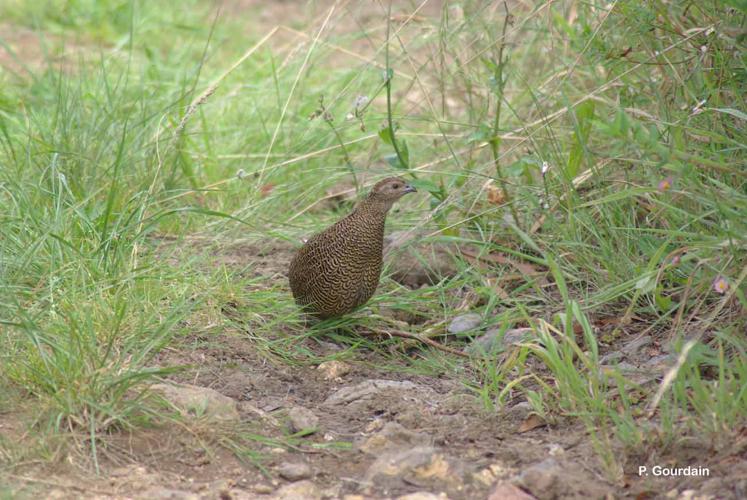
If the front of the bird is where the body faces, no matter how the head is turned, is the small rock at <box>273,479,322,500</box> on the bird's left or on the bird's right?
on the bird's right

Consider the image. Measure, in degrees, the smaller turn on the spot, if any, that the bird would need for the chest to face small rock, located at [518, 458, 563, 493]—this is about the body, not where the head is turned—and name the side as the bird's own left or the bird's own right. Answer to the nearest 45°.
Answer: approximately 90° to the bird's own right

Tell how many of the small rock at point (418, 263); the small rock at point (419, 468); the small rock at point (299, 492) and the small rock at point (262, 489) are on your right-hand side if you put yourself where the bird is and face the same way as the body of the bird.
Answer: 3

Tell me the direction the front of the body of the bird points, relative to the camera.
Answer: to the viewer's right

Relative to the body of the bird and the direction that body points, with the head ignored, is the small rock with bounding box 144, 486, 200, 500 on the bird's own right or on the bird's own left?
on the bird's own right

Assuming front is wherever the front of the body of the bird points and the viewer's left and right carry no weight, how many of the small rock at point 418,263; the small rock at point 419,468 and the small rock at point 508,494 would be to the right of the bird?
2

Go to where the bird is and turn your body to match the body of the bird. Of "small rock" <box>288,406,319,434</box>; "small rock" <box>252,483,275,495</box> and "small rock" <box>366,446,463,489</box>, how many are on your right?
3

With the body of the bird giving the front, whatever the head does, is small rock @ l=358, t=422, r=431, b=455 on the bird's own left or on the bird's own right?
on the bird's own right

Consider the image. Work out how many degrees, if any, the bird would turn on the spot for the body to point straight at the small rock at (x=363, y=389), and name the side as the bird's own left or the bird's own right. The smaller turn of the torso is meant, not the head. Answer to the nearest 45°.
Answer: approximately 90° to the bird's own right
